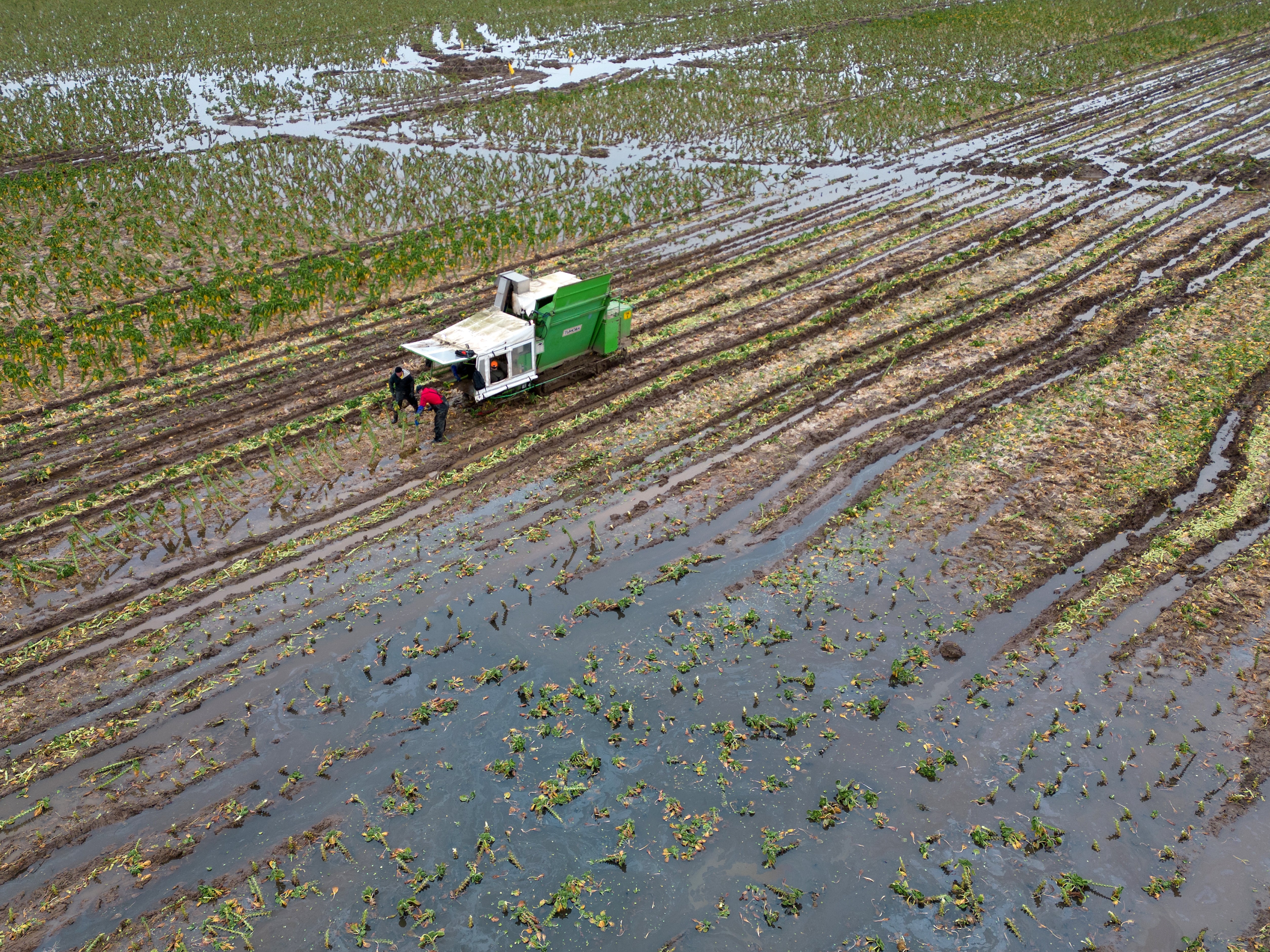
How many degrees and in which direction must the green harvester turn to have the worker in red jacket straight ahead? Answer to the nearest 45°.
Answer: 0° — it already faces them

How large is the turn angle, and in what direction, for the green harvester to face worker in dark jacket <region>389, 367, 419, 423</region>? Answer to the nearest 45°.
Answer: approximately 45° to its right

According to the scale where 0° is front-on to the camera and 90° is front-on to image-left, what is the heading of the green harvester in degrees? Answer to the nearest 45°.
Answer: approximately 45°
